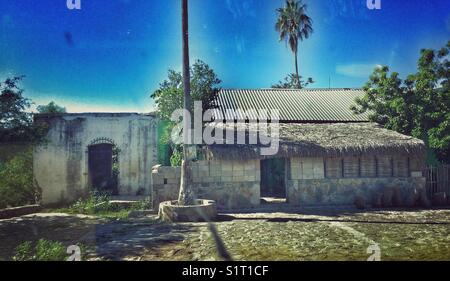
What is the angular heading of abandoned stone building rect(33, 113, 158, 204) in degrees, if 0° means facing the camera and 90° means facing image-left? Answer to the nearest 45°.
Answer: approximately 0°

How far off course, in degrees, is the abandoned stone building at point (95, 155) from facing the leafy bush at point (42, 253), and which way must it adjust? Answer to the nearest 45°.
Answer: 0° — it already faces it

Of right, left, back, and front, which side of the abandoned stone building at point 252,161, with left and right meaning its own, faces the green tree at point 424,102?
left

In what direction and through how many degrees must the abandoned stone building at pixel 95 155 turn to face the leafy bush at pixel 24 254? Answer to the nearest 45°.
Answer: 0° — it already faces it

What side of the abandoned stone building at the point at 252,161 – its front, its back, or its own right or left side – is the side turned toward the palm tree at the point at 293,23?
back

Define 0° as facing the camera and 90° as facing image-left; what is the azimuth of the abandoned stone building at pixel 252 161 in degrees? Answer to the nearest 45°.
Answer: approximately 0°

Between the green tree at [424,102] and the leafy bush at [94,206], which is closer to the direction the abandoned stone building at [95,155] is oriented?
the leafy bush

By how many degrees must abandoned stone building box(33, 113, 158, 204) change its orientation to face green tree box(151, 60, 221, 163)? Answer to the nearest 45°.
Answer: approximately 45° to its left

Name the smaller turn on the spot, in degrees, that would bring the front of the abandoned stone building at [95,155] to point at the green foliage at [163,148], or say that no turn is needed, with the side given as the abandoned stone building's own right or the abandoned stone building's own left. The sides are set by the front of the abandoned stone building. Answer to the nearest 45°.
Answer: approximately 90° to the abandoned stone building's own left
